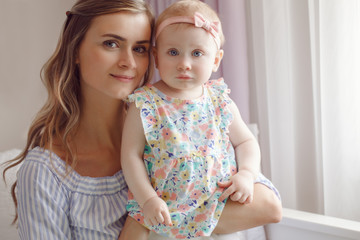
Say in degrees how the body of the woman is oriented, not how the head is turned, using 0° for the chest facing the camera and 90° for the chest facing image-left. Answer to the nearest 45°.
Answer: approximately 315°

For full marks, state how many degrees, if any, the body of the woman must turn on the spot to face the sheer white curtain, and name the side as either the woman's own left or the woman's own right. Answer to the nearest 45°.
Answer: approximately 90° to the woman's own left
